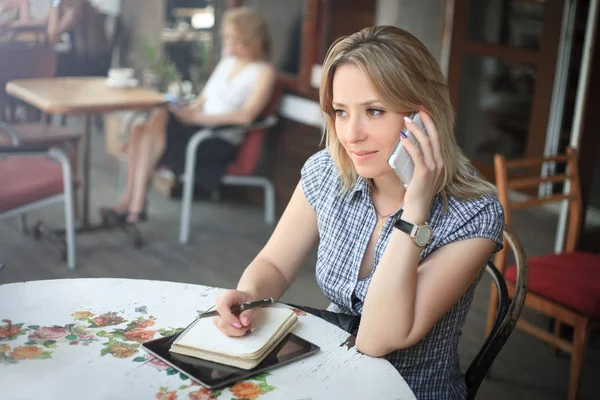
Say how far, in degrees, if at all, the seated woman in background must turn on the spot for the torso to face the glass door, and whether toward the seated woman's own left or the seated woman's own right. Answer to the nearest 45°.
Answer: approximately 135° to the seated woman's own left

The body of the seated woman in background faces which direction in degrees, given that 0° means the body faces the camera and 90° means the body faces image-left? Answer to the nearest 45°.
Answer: approximately 45°

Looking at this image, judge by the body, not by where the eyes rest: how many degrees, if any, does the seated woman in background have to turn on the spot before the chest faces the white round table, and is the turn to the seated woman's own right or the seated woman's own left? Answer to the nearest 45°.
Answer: approximately 45° to the seated woman's own left
